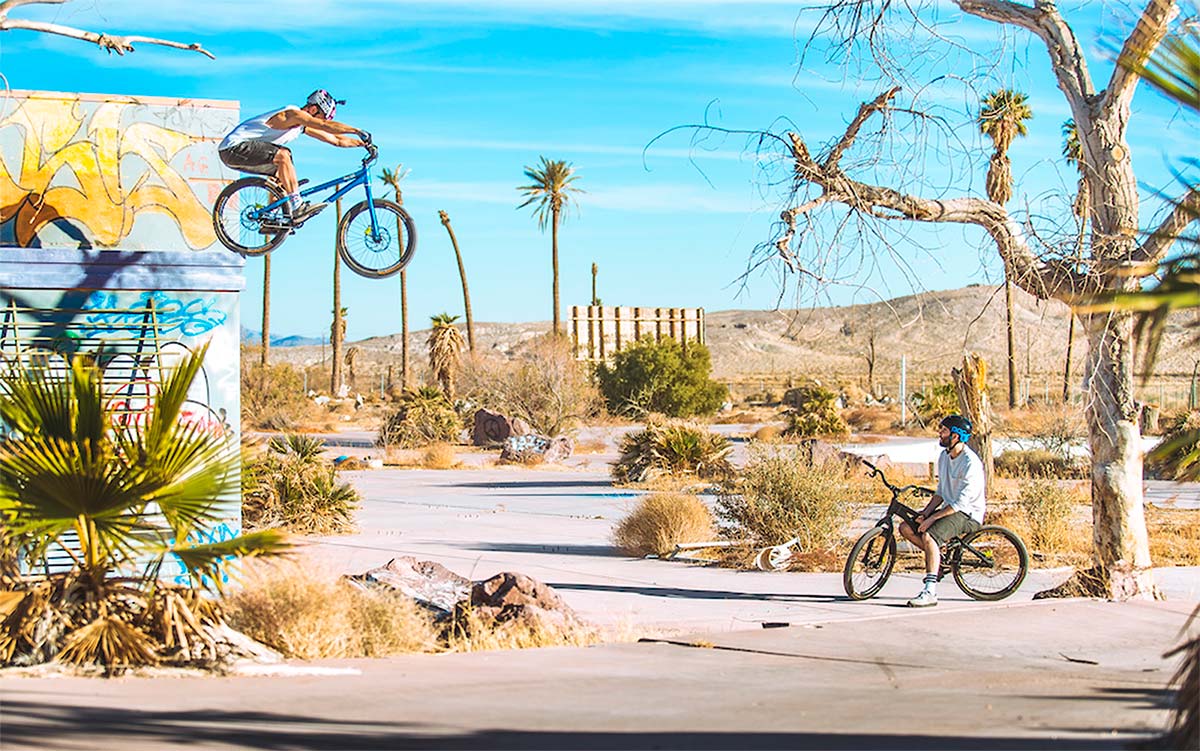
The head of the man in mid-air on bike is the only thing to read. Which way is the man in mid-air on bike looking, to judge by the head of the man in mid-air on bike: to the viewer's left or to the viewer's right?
to the viewer's right

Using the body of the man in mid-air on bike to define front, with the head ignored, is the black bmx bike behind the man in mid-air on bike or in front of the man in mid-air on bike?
in front

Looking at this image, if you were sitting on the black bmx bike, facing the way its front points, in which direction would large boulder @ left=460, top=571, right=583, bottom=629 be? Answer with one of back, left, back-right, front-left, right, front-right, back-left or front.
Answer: front-left

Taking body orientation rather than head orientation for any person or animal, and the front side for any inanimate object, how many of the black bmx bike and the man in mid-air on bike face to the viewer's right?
1

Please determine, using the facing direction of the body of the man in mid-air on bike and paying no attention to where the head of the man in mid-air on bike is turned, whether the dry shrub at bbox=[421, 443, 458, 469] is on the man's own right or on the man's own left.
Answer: on the man's own left

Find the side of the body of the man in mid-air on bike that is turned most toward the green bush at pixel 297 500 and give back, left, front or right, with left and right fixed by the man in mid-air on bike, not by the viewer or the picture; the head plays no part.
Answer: left

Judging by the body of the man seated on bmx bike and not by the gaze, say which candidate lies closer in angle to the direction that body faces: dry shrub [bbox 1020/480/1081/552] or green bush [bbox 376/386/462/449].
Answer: the green bush

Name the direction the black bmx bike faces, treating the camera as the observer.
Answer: facing to the left of the viewer

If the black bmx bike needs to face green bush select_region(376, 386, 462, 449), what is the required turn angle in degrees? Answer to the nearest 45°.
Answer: approximately 45° to its right

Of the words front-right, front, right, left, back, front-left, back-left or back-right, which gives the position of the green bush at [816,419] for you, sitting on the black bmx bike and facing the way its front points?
right

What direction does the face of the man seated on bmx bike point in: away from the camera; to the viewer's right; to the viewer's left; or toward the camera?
to the viewer's left

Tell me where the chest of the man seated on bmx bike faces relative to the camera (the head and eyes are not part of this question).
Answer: to the viewer's left

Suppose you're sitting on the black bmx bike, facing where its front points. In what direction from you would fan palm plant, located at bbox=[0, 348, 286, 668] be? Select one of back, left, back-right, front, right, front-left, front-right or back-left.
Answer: front-left

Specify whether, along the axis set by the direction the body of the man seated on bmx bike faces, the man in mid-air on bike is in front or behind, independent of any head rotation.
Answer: in front

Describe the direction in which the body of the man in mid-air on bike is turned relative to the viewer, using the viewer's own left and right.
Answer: facing to the right of the viewer

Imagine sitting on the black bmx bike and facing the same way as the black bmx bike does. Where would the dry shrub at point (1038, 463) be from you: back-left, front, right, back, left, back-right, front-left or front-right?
right
